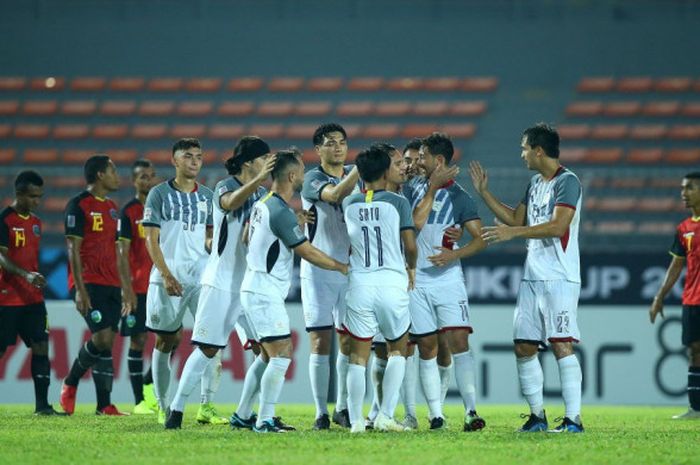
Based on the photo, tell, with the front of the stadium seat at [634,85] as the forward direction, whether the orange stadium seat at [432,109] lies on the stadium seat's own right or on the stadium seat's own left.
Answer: on the stadium seat's own right

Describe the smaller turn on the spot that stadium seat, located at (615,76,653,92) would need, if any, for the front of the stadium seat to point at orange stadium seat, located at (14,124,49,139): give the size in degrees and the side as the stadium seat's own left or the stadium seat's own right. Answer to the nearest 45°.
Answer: approximately 90° to the stadium seat's own right

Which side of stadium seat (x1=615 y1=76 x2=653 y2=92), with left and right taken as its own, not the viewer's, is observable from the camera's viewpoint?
front

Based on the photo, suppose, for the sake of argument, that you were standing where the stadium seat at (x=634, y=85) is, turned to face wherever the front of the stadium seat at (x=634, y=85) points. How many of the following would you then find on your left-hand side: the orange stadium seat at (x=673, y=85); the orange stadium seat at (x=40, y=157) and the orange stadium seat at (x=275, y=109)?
1

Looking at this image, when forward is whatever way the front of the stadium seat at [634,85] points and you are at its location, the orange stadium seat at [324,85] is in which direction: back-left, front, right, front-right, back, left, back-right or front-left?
right

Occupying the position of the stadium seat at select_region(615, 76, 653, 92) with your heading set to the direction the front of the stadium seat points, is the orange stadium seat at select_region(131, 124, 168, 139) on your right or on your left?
on your right

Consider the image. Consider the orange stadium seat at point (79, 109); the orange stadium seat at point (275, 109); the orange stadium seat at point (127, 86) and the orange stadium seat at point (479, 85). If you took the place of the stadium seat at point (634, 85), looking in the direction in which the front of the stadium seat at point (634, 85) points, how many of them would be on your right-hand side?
4

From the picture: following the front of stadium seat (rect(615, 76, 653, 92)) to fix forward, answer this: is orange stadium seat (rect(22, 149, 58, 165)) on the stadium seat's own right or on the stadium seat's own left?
on the stadium seat's own right

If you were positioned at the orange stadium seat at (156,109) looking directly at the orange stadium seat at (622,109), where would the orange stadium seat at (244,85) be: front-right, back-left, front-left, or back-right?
front-left

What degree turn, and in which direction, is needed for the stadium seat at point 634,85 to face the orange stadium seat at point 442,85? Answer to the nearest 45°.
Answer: approximately 90° to its right

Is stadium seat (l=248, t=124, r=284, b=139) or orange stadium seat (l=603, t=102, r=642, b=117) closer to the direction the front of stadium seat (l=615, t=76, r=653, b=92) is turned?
the orange stadium seat

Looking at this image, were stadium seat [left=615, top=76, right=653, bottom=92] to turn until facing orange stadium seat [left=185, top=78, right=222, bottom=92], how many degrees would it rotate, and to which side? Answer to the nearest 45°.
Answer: approximately 90° to its right

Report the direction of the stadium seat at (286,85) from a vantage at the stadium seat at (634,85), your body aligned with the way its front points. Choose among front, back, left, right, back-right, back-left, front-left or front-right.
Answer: right

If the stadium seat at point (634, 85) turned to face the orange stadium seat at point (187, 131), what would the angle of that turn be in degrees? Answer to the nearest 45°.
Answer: approximately 90° to its right

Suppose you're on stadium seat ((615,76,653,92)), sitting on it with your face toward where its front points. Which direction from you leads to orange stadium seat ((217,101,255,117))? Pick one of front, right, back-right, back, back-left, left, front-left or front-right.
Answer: right

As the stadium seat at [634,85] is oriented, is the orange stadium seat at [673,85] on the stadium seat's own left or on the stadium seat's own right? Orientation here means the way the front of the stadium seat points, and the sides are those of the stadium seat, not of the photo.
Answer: on the stadium seat's own left

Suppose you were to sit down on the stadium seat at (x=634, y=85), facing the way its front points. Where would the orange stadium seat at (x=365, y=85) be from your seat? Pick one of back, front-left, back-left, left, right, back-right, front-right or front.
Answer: right
